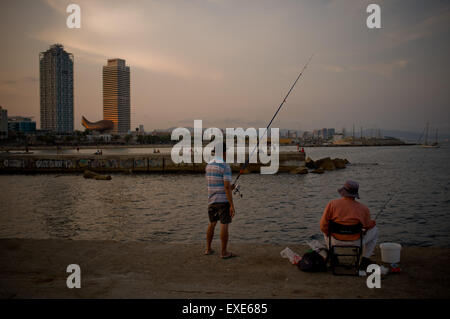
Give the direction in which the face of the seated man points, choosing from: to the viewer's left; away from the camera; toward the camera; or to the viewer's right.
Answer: away from the camera

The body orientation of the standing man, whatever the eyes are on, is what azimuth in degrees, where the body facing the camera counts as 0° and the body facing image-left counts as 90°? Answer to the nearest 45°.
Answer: approximately 225°

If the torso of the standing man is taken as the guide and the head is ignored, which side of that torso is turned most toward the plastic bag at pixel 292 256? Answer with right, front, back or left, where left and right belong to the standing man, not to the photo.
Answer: right

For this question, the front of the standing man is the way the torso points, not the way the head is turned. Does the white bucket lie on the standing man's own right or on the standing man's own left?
on the standing man's own right

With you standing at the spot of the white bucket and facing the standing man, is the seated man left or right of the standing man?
left

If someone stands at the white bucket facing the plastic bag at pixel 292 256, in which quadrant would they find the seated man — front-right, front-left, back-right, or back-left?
front-left

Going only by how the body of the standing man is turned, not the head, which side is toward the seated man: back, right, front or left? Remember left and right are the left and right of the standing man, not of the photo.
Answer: right
